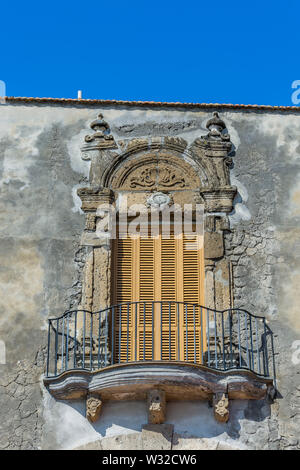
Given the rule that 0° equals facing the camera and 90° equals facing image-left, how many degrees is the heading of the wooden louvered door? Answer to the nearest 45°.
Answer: approximately 0°
